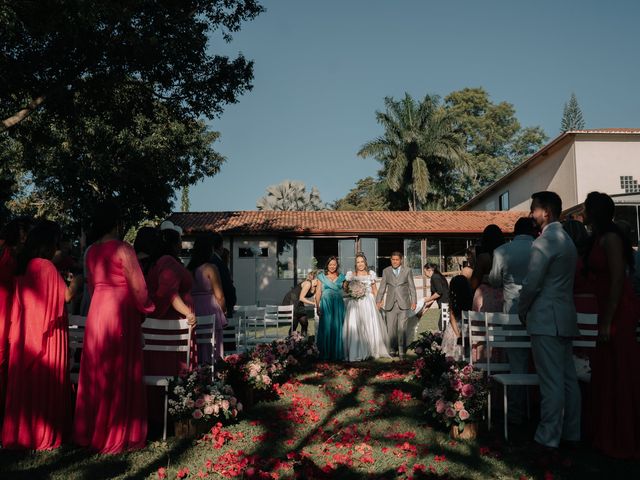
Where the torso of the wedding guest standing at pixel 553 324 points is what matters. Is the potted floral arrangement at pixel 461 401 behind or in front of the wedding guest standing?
in front

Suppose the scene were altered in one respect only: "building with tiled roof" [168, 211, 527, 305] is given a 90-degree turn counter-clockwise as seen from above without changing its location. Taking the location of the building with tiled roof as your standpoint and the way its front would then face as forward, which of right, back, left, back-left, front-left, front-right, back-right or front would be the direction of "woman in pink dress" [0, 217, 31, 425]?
right

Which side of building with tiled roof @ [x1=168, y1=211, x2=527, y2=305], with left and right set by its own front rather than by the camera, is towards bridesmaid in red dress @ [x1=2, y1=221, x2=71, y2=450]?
front

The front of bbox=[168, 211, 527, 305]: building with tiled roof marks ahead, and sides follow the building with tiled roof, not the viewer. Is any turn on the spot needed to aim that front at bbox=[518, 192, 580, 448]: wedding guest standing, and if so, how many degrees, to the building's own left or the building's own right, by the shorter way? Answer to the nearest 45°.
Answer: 0° — it already faces them

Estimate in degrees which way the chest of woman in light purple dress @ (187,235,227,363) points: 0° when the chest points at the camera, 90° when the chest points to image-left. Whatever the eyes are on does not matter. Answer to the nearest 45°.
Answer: approximately 225°

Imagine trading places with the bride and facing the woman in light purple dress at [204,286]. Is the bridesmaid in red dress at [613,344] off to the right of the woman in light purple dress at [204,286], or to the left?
left

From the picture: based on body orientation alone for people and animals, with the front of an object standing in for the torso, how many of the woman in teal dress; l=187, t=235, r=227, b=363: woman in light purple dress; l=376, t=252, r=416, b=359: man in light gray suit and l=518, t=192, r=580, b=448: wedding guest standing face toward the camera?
2

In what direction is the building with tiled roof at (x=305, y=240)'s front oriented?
toward the camera

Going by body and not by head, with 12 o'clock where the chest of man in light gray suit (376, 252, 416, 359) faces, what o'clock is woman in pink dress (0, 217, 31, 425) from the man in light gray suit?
The woman in pink dress is roughly at 1 o'clock from the man in light gray suit.

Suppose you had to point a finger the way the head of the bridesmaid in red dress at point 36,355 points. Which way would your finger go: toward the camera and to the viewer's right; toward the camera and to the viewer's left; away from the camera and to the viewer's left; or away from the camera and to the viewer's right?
away from the camera and to the viewer's right

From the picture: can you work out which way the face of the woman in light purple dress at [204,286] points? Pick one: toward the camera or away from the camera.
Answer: away from the camera

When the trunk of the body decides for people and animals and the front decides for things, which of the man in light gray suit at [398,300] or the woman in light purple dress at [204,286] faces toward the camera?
the man in light gray suit

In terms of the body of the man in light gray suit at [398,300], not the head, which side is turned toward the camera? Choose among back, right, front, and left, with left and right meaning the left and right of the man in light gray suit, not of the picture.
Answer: front

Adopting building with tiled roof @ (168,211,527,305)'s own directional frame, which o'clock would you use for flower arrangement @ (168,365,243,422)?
The flower arrangement is roughly at 12 o'clock from the building with tiled roof.

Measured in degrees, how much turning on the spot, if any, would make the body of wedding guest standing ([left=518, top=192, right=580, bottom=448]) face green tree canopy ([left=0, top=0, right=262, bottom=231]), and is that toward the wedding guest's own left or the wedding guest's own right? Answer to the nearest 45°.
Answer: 0° — they already face it

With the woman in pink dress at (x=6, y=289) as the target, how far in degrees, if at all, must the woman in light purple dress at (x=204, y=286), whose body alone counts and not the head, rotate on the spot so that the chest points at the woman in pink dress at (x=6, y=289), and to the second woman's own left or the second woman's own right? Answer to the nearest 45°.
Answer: approximately 180°

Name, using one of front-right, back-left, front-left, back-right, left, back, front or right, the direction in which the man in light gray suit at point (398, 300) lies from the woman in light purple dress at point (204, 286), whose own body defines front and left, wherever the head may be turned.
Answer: front

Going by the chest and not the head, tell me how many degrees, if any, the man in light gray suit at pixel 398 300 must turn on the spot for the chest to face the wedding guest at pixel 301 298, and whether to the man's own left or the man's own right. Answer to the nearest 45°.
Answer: approximately 90° to the man's own right
